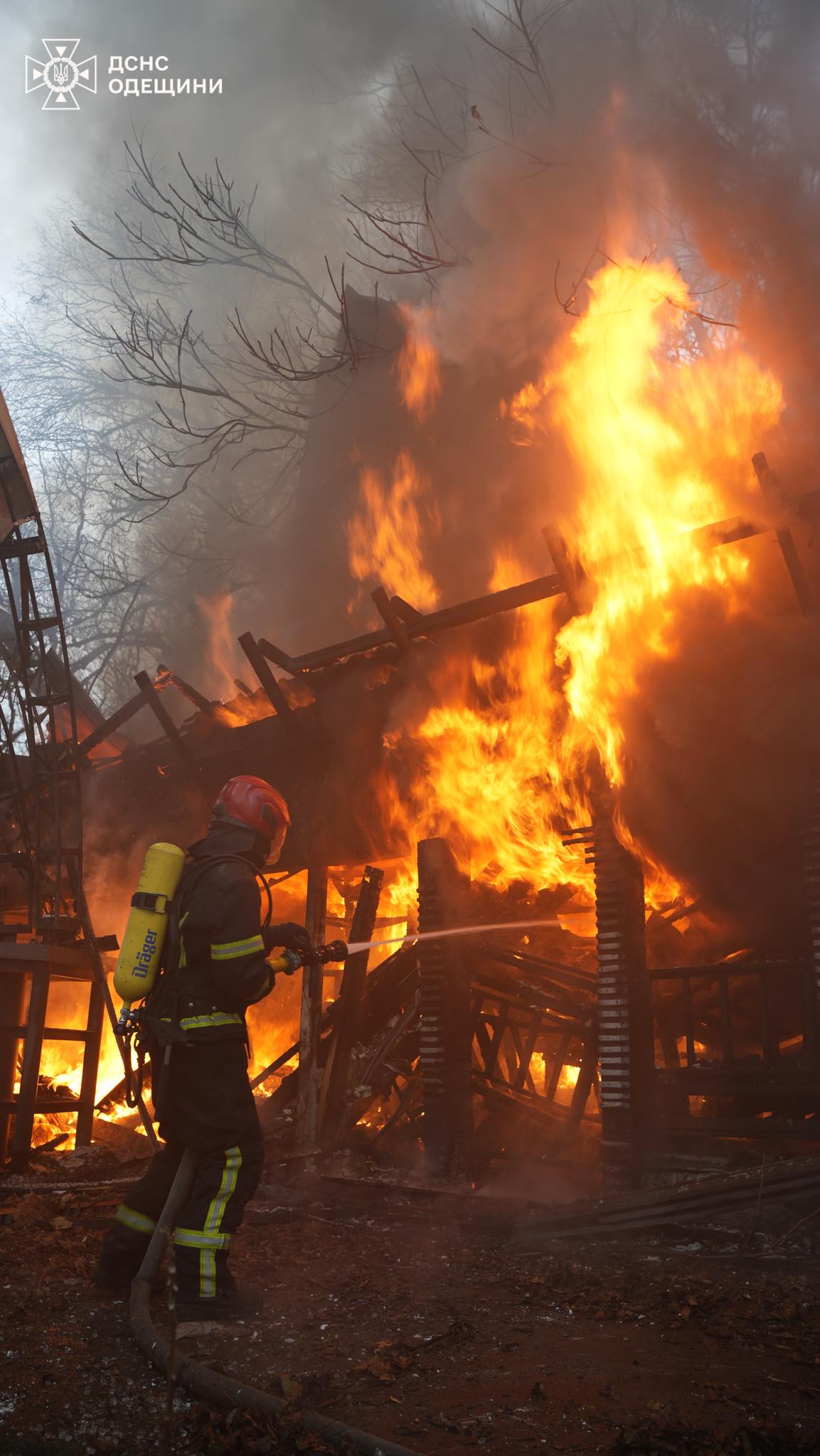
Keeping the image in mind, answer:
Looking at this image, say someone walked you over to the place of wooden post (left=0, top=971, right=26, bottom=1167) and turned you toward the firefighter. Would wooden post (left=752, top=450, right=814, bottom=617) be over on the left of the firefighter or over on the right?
left

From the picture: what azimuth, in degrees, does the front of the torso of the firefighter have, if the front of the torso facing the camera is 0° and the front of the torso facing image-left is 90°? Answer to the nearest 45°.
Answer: approximately 270°

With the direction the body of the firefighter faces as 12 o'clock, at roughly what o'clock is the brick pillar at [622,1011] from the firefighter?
The brick pillar is roughly at 11 o'clock from the firefighter.
